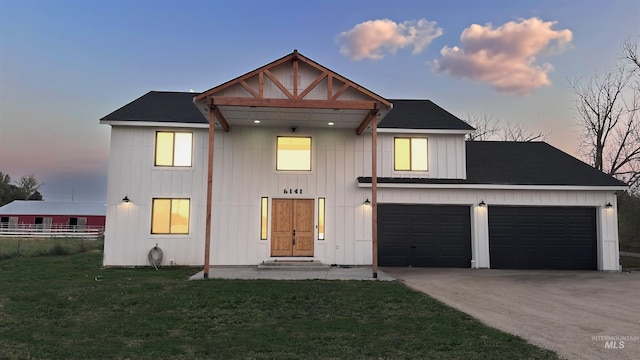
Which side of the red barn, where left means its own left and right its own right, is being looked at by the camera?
front

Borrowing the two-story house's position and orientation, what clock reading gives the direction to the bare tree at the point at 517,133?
The bare tree is roughly at 7 o'clock from the two-story house.

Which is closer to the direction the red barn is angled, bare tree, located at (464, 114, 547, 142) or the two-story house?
the two-story house

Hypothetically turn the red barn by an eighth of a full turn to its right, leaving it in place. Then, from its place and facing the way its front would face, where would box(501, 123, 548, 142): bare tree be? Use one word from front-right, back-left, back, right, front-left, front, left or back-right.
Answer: left

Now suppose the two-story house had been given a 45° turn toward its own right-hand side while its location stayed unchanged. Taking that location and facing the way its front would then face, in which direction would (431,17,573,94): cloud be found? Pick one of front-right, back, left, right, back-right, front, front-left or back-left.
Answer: back

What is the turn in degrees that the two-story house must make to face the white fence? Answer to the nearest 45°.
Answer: approximately 135° to its right

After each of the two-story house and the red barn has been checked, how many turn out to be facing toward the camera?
2

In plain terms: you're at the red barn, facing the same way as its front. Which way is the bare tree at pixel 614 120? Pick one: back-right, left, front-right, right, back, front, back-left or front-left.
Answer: front-left

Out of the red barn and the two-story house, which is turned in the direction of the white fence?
the red barn

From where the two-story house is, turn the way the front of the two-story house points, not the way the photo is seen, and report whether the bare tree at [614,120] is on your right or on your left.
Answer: on your left

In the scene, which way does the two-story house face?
toward the camera
